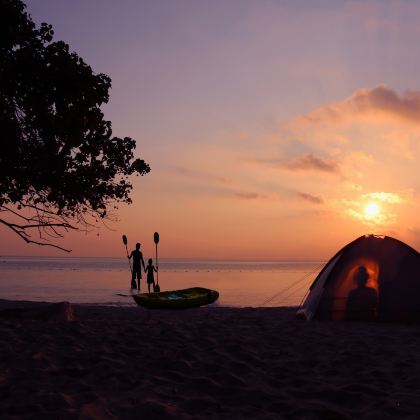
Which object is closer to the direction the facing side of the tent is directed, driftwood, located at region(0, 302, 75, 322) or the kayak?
the driftwood

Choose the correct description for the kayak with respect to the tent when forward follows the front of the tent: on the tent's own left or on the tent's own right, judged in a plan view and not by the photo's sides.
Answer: on the tent's own right

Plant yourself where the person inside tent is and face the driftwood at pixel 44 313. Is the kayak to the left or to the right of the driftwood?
right

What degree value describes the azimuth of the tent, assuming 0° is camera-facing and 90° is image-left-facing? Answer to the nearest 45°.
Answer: approximately 0°

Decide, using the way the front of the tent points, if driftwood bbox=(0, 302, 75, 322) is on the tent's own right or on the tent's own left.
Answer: on the tent's own right
